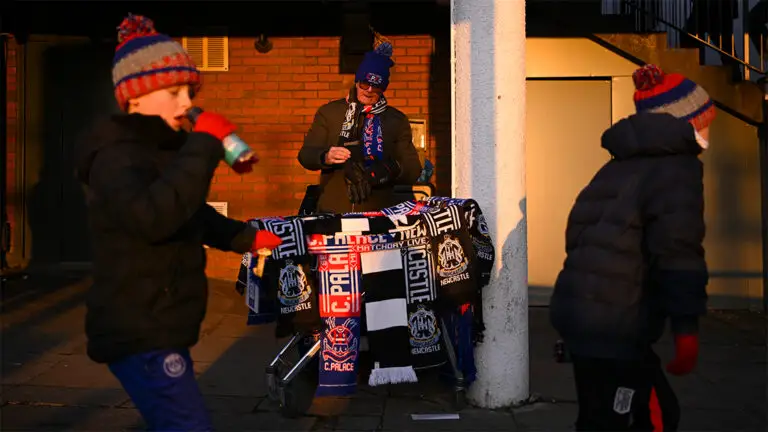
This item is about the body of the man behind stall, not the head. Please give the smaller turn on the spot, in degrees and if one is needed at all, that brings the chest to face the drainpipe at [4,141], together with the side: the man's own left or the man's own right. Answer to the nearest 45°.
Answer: approximately 135° to the man's own right

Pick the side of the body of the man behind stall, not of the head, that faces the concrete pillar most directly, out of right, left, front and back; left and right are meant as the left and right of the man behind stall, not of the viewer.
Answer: left

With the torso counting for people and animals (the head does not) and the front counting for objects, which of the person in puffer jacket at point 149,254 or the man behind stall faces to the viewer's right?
the person in puffer jacket

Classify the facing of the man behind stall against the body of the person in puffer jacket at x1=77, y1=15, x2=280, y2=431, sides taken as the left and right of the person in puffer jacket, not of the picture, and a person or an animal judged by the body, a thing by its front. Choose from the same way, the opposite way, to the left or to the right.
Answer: to the right

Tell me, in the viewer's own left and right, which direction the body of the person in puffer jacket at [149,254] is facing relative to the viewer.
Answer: facing to the right of the viewer

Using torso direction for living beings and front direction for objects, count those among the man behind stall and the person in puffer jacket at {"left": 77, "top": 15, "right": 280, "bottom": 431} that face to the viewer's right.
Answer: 1

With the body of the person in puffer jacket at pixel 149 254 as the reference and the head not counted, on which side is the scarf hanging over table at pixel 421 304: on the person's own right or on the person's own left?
on the person's own left

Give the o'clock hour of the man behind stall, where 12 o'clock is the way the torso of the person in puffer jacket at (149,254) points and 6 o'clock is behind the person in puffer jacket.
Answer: The man behind stall is roughly at 10 o'clock from the person in puffer jacket.

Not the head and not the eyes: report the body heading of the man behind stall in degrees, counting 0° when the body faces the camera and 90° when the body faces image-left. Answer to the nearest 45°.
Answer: approximately 0°

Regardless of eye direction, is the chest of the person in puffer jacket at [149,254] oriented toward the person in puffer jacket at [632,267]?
yes

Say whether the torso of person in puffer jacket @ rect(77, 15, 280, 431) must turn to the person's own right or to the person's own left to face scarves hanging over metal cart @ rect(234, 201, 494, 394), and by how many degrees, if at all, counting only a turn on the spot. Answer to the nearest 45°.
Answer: approximately 45° to the person's own left
